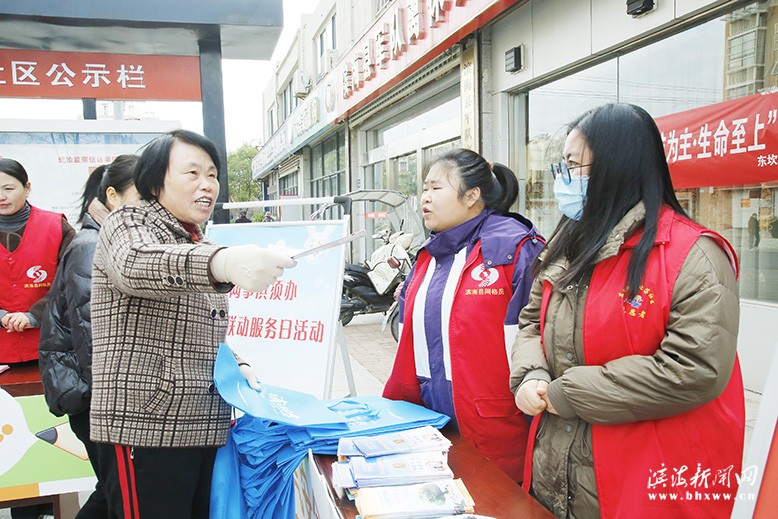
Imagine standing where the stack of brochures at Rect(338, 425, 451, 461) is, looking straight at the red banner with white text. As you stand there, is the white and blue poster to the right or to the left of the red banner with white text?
left

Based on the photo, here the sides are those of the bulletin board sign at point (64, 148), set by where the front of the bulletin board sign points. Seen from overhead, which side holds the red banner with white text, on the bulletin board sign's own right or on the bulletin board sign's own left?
on the bulletin board sign's own left

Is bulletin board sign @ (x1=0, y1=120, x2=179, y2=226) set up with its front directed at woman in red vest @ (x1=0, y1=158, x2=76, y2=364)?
yes

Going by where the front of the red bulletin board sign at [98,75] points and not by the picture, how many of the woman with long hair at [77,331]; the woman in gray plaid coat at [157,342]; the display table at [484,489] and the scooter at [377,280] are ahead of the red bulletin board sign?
3

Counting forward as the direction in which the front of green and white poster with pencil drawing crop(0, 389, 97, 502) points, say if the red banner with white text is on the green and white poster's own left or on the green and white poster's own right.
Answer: on the green and white poster's own left
